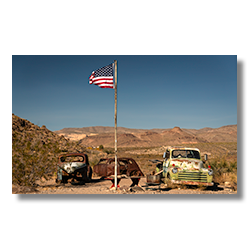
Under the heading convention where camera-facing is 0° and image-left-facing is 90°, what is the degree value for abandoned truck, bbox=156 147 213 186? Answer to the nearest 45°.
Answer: approximately 315°

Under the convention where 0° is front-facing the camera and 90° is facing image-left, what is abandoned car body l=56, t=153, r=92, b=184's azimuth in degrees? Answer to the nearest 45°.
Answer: approximately 0°

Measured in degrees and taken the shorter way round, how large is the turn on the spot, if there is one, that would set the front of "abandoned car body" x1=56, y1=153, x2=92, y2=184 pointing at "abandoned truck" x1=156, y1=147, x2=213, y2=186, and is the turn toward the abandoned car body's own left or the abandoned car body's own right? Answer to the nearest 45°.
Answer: approximately 45° to the abandoned car body's own left
